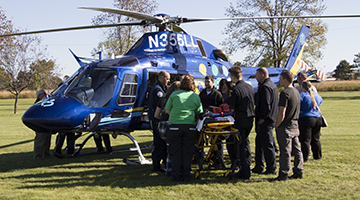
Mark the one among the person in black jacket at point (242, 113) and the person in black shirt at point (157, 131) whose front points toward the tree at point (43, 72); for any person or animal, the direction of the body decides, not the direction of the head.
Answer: the person in black jacket at point (242, 113)

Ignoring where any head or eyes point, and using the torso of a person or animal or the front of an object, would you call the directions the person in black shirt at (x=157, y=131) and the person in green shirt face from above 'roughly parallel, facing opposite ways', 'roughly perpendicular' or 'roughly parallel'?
roughly perpendicular

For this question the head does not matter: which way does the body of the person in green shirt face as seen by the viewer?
away from the camera

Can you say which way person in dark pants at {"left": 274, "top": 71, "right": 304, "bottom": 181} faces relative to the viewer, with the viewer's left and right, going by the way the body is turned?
facing away from the viewer and to the left of the viewer

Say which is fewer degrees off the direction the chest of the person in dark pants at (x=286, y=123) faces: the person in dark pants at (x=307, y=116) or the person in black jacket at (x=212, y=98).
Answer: the person in black jacket

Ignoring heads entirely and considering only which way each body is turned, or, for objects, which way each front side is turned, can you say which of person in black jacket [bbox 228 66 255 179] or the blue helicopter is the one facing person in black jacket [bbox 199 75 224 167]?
person in black jacket [bbox 228 66 255 179]

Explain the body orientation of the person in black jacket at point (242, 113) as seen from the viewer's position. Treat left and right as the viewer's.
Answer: facing away from the viewer and to the left of the viewer

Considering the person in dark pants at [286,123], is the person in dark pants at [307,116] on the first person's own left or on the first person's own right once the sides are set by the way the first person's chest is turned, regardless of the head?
on the first person's own right

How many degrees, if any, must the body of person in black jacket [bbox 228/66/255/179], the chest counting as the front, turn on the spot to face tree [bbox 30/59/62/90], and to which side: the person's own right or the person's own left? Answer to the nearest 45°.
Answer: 0° — they already face it

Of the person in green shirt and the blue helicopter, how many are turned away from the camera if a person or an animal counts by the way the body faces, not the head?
1

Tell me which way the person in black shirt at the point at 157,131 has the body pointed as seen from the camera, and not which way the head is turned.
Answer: to the viewer's right

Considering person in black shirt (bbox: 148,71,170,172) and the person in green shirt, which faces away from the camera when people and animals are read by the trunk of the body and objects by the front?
the person in green shirt
